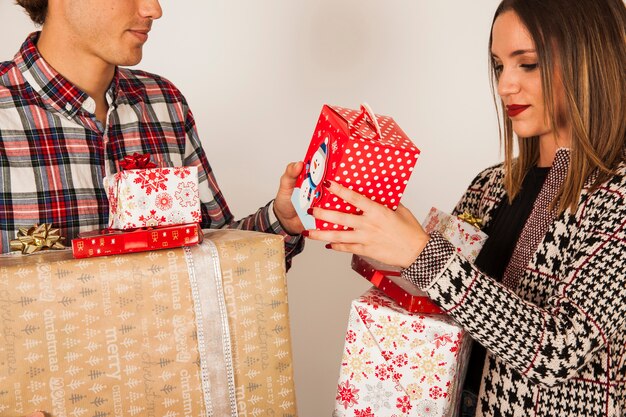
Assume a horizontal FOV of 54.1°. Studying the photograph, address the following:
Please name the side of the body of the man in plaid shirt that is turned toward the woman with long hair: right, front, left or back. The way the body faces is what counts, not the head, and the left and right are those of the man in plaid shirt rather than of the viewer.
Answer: front

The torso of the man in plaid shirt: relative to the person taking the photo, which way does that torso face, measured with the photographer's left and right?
facing the viewer and to the right of the viewer

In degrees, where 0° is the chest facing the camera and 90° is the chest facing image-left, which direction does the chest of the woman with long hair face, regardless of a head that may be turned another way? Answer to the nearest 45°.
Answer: approximately 45°

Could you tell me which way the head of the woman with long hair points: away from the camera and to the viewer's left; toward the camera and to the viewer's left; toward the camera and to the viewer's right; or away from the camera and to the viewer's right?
toward the camera and to the viewer's left

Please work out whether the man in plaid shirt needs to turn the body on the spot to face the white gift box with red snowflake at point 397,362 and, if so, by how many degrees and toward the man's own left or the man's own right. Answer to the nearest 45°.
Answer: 0° — they already face it

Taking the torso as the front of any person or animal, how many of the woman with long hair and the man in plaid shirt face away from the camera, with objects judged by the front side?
0

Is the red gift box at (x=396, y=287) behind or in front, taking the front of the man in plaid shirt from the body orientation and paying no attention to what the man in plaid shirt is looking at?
in front
